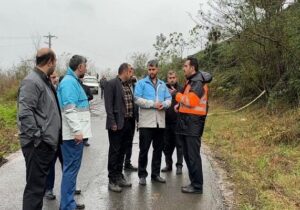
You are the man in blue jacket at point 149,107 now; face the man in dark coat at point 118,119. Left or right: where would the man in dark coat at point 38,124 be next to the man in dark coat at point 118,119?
left

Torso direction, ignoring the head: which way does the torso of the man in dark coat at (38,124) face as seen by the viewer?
to the viewer's right

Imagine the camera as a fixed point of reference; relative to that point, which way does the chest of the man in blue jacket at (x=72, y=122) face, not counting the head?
to the viewer's right

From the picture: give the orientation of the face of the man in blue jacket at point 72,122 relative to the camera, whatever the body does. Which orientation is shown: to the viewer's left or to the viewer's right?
to the viewer's right

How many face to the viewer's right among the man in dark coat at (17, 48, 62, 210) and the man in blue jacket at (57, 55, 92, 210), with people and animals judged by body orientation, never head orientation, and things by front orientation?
2

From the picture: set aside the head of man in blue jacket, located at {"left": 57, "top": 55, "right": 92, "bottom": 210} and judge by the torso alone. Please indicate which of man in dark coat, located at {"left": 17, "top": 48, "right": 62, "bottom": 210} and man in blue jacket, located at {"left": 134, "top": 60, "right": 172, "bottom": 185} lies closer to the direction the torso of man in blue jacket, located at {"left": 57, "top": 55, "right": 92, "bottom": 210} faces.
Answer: the man in blue jacket
